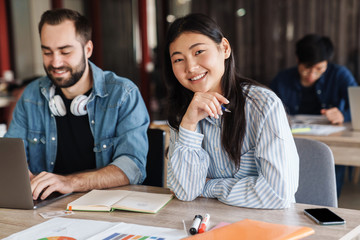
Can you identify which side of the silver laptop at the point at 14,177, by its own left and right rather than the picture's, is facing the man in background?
front

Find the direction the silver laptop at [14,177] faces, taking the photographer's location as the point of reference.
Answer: facing away from the viewer and to the right of the viewer

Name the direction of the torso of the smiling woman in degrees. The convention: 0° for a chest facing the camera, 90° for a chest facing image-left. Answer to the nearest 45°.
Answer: approximately 45°

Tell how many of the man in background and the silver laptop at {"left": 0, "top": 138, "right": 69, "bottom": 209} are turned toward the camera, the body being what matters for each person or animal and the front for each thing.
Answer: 1

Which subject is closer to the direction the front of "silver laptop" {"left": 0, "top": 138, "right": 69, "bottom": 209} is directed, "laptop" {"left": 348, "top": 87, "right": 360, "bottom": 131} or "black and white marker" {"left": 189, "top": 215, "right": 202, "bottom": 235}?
the laptop

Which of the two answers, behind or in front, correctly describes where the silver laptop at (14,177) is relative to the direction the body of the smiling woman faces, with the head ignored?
in front

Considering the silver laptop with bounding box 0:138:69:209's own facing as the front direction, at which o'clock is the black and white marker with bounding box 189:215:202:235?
The black and white marker is roughly at 3 o'clock from the silver laptop.

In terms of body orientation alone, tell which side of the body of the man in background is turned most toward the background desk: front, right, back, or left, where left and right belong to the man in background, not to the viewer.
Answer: front

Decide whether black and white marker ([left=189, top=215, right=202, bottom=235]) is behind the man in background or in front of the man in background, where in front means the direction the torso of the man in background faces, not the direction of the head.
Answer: in front

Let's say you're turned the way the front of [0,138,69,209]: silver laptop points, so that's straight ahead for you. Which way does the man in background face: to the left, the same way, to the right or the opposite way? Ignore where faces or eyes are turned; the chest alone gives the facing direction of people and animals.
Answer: the opposite way
